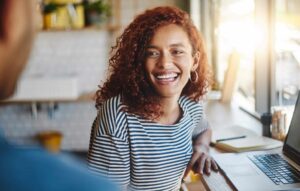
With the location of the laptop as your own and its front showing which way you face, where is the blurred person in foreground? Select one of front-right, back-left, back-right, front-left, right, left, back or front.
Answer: left

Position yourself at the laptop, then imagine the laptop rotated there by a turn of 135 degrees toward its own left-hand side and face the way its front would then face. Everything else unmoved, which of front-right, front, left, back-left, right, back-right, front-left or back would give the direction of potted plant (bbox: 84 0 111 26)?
back

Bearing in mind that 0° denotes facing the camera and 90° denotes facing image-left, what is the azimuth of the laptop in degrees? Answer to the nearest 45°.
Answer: approximately 90°
